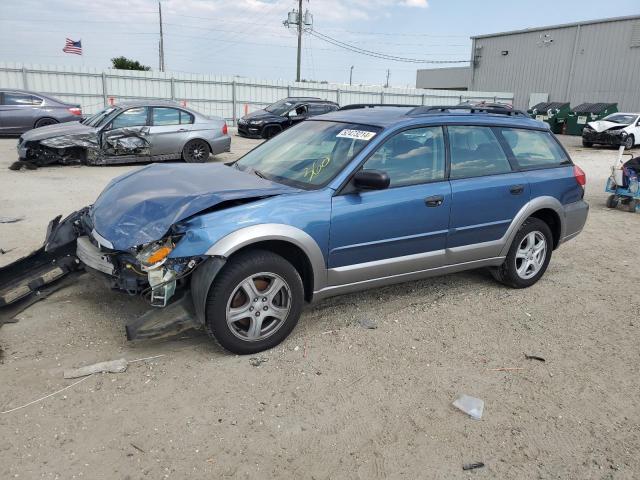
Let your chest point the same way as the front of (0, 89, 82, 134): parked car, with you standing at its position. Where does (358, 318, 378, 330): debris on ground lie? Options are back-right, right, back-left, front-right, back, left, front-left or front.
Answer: left

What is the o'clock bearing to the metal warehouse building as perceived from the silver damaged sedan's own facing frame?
The metal warehouse building is roughly at 5 o'clock from the silver damaged sedan.

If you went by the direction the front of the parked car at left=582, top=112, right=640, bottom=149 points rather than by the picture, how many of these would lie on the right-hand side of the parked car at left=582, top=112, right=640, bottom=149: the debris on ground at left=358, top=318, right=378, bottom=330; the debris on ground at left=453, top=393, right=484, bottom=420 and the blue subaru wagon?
0

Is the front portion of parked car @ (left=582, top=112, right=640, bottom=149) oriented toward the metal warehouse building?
no

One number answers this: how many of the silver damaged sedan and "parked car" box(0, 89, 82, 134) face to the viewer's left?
2

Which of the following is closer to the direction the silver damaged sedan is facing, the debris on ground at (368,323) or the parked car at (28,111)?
the parked car

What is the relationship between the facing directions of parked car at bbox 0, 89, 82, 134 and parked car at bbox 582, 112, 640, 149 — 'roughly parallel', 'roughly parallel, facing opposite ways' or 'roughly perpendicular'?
roughly parallel

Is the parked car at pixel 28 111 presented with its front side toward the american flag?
no

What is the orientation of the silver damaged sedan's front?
to the viewer's left

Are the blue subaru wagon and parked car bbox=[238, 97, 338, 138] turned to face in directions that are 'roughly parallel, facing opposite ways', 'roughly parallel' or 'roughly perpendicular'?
roughly parallel

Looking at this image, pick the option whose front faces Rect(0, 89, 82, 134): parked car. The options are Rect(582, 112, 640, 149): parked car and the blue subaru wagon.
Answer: Rect(582, 112, 640, 149): parked car

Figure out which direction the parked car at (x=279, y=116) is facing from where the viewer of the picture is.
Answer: facing the viewer and to the left of the viewer

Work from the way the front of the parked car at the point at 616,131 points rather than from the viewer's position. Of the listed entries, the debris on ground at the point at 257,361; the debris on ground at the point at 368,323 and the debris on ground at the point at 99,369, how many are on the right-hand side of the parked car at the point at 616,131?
0

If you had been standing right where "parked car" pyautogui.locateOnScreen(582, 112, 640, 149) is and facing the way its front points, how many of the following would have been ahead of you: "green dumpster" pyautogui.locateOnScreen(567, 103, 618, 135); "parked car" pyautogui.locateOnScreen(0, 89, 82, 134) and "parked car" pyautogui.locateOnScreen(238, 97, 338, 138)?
2

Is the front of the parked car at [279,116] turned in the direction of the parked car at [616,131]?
no

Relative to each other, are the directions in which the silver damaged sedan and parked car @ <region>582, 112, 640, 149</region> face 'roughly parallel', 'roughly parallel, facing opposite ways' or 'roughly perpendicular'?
roughly parallel

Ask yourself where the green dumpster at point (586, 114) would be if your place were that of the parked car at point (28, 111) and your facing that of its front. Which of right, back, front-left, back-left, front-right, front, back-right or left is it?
back

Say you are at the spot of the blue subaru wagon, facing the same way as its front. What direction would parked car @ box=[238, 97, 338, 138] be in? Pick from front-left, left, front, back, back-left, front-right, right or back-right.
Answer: back-right

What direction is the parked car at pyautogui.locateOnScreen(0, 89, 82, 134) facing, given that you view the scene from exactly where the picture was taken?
facing to the left of the viewer

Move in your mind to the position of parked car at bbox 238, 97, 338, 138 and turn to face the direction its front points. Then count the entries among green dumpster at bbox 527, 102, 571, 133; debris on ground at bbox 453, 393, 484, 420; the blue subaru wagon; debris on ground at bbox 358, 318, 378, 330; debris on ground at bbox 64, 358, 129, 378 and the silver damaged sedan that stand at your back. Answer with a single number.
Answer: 1

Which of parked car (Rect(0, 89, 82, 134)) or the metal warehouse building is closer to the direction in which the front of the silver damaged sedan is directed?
the parked car

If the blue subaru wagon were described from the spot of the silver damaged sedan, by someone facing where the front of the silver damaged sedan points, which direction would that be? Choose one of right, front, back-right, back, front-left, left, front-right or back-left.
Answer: left
